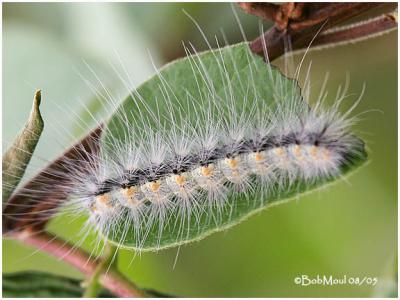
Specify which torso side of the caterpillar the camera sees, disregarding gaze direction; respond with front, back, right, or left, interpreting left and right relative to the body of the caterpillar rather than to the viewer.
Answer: right

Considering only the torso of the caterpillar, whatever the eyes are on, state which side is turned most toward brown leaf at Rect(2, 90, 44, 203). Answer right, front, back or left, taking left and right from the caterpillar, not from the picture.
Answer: back

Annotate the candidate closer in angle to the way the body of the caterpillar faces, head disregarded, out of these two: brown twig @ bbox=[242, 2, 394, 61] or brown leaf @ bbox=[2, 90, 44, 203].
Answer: the brown twig

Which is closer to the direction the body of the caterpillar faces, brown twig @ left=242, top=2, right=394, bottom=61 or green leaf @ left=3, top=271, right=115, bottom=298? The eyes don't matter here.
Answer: the brown twig
